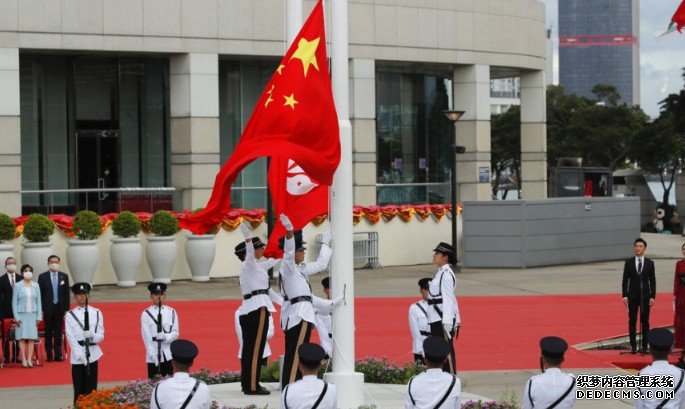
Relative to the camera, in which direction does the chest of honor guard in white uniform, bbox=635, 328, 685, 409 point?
away from the camera

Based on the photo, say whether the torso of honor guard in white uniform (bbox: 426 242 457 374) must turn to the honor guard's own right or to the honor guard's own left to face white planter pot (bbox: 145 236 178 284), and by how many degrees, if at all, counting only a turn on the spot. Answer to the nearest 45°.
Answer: approximately 45° to the honor guard's own right

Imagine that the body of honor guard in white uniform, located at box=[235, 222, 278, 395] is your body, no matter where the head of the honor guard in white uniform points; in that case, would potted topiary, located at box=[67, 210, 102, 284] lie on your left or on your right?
on your left

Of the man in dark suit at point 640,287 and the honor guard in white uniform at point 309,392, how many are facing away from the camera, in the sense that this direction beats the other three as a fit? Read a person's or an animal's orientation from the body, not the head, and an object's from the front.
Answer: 1

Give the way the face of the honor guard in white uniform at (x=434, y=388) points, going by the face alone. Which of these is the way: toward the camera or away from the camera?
away from the camera

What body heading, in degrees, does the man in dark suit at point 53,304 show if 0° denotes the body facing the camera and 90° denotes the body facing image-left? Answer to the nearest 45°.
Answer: approximately 0°

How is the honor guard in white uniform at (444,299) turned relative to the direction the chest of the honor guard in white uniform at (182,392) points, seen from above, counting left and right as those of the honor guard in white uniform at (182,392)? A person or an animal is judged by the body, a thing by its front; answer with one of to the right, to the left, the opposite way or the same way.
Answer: to the left

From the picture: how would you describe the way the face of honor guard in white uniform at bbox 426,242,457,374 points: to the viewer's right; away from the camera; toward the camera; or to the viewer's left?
to the viewer's left

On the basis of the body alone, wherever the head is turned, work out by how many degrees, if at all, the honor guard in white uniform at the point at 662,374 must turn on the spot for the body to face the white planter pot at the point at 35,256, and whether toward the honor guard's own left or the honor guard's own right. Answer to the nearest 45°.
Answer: approximately 45° to the honor guard's own left

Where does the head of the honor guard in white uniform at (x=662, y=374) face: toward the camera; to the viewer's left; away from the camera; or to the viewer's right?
away from the camera

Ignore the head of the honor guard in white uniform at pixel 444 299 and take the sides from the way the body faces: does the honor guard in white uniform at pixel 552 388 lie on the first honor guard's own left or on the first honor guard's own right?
on the first honor guard's own left

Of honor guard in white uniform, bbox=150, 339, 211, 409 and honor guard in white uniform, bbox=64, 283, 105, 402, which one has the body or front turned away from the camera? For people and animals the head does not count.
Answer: honor guard in white uniform, bbox=150, 339, 211, 409

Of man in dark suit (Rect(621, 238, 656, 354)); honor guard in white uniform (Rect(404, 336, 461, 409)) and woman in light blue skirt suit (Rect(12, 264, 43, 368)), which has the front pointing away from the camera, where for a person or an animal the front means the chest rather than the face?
the honor guard in white uniform

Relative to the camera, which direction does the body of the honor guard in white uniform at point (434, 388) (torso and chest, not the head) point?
away from the camera

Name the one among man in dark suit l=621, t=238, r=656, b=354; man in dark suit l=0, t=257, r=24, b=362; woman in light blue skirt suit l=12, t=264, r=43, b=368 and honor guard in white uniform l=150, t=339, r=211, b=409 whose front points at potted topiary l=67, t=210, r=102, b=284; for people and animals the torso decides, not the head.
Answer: the honor guard in white uniform

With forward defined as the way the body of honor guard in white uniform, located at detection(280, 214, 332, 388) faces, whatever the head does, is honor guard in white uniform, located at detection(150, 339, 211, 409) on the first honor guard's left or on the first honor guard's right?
on the first honor guard's right

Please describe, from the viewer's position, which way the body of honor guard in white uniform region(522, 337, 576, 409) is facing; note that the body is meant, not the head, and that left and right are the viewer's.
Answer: facing away from the viewer
